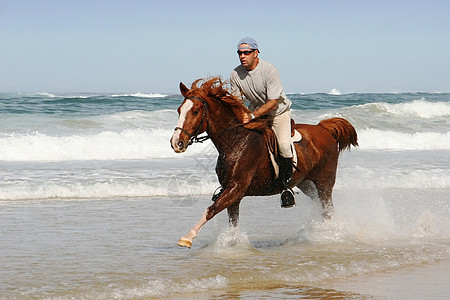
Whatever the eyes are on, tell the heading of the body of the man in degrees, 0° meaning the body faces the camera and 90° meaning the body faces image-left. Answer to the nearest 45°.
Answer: approximately 45°

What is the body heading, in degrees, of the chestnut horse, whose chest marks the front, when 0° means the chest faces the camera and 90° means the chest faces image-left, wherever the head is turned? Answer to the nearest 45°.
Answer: approximately 45°
